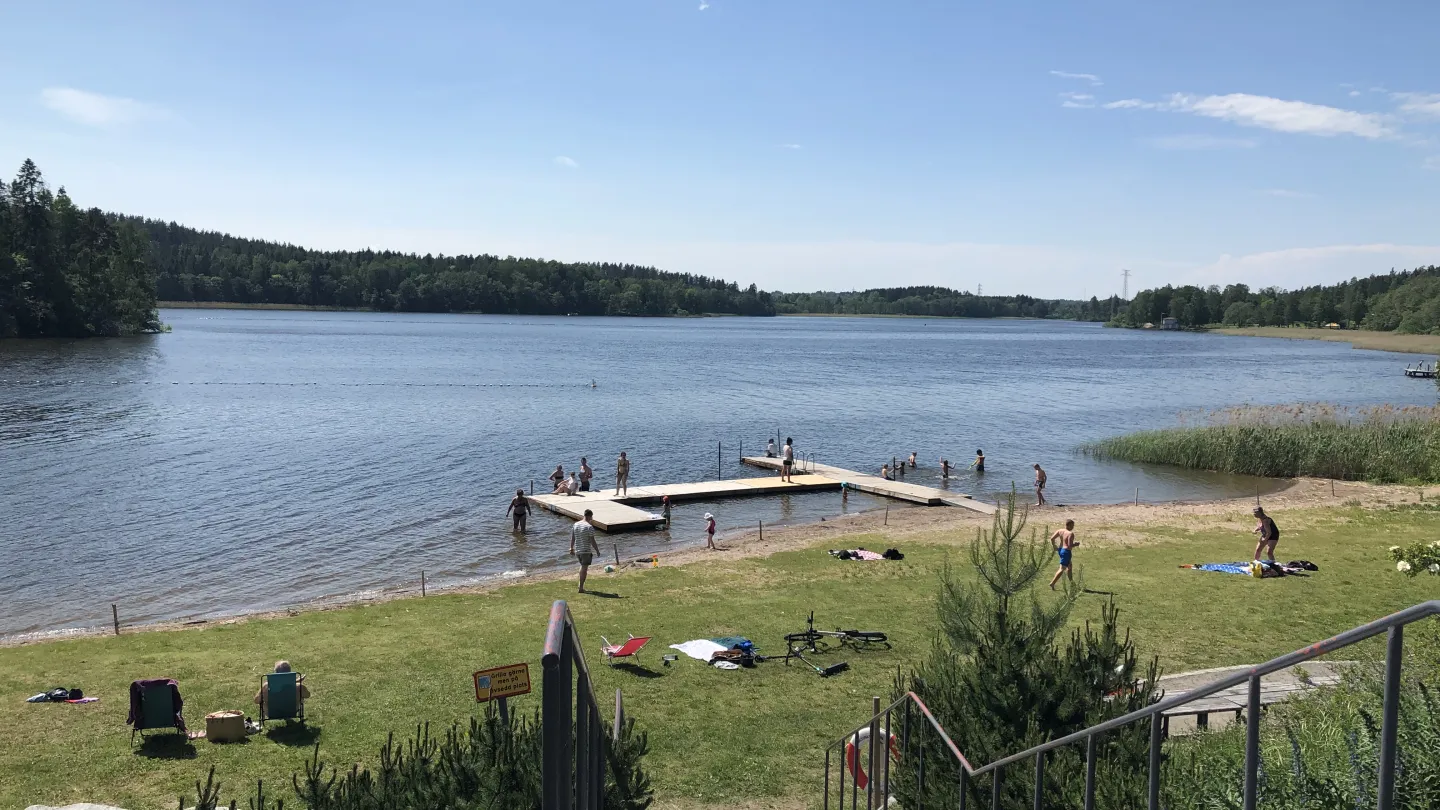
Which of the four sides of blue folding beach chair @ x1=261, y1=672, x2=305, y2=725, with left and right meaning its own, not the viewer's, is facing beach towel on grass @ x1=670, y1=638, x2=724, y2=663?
right

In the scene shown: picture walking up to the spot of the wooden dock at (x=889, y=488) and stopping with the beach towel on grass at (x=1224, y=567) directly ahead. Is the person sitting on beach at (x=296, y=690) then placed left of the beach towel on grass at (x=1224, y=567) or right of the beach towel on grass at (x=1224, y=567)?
right

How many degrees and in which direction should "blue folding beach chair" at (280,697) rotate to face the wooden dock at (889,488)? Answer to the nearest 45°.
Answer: approximately 45° to its right

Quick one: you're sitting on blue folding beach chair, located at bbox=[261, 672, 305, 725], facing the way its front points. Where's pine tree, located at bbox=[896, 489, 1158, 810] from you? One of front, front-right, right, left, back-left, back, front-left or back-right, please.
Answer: back-right

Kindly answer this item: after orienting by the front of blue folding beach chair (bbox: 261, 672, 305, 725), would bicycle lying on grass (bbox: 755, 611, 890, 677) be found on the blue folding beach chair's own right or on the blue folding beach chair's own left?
on the blue folding beach chair's own right

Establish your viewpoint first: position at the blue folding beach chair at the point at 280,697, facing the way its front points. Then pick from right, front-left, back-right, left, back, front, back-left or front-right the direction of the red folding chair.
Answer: right

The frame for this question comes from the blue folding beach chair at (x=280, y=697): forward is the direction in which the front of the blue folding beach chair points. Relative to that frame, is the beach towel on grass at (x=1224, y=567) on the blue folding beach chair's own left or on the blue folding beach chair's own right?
on the blue folding beach chair's own right

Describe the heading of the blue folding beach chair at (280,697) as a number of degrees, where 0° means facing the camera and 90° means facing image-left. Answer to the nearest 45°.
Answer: approximately 180°

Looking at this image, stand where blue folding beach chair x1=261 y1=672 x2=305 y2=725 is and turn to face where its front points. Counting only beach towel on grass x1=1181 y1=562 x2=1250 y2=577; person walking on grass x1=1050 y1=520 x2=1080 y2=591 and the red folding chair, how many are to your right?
3

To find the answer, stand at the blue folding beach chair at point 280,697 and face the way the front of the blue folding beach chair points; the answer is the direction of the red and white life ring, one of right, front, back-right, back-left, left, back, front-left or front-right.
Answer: back-right

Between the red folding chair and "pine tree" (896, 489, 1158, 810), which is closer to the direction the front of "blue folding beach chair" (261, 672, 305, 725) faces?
the red folding chair

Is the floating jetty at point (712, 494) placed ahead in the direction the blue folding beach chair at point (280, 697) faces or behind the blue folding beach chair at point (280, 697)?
ahead

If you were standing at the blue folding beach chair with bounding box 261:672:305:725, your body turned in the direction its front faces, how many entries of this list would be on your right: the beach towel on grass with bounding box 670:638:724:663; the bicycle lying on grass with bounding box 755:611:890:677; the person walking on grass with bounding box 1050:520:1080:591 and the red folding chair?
4
